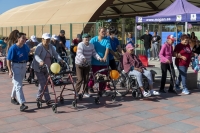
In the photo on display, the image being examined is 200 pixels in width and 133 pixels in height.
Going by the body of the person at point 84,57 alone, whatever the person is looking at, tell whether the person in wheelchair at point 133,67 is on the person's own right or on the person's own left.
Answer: on the person's own left

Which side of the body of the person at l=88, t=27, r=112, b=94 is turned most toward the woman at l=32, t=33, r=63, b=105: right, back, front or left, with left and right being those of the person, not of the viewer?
right

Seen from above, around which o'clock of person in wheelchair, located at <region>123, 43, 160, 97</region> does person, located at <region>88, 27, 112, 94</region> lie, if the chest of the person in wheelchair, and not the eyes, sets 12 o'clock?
The person is roughly at 4 o'clock from the person in wheelchair.

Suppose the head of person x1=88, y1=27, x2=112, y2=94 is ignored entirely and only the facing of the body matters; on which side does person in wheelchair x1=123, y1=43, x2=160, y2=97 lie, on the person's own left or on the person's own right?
on the person's own left

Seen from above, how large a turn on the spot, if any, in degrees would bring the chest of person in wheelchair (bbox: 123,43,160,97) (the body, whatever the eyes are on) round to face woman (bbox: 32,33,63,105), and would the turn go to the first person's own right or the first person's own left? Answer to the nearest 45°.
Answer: approximately 90° to the first person's own right

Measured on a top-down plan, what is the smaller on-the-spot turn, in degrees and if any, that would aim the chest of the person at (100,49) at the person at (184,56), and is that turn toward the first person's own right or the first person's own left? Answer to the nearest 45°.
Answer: approximately 45° to the first person's own left
